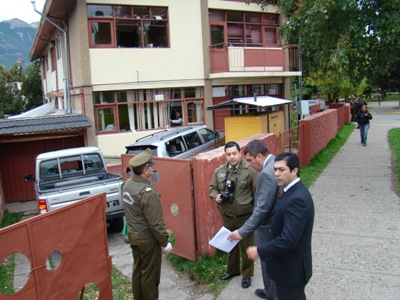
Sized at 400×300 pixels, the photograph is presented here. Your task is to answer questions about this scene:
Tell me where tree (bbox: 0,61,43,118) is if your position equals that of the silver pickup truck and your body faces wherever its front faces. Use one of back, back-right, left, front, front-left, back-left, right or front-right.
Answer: front

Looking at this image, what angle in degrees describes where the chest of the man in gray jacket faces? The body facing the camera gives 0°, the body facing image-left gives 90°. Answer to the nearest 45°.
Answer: approximately 90°

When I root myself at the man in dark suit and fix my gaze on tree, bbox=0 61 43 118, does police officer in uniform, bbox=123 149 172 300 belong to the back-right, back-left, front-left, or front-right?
front-left

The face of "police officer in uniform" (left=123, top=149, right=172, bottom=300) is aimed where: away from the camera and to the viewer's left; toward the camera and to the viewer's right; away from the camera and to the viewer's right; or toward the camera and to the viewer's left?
away from the camera and to the viewer's right

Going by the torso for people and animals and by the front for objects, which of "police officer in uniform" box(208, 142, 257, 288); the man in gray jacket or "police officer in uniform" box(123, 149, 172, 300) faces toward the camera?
"police officer in uniform" box(208, 142, 257, 288)

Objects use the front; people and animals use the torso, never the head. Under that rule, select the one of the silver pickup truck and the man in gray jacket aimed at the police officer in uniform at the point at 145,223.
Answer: the man in gray jacket

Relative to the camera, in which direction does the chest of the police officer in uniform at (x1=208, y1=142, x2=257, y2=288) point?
toward the camera

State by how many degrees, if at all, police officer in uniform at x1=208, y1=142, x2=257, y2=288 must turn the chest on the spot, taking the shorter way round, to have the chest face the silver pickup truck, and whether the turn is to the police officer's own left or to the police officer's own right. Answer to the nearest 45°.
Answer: approximately 135° to the police officer's own right

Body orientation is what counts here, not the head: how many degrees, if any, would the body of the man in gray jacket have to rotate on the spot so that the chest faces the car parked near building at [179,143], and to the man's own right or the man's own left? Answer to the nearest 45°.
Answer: approximately 90° to the man's own right
